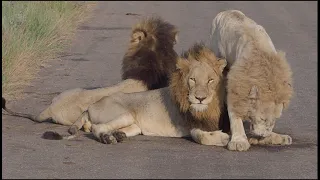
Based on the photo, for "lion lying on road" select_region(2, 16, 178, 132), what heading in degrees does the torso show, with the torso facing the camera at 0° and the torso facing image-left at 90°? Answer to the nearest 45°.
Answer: approximately 225°

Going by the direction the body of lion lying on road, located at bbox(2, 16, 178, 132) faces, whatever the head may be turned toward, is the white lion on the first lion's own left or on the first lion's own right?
on the first lion's own right
